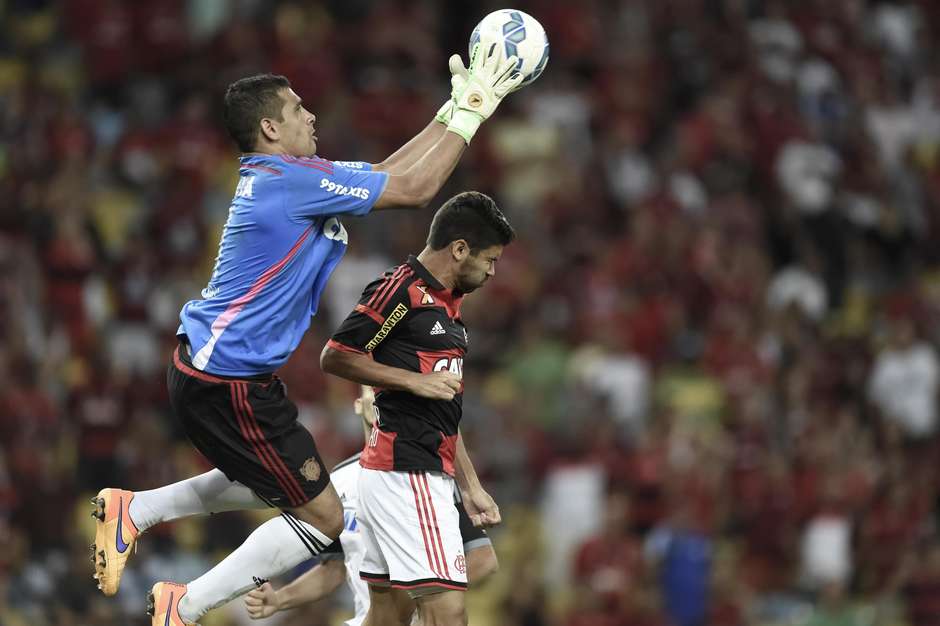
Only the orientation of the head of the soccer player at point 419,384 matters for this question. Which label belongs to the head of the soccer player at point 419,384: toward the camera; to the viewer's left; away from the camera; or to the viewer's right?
to the viewer's right

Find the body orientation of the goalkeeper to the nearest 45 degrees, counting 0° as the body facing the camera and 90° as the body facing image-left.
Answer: approximately 270°

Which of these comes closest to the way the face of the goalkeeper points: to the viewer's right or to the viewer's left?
to the viewer's right

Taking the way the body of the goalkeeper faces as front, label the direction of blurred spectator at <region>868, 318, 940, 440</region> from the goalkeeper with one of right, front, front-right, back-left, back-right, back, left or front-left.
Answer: front-left

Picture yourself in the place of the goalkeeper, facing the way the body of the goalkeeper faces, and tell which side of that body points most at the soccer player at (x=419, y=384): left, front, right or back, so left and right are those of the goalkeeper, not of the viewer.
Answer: front
